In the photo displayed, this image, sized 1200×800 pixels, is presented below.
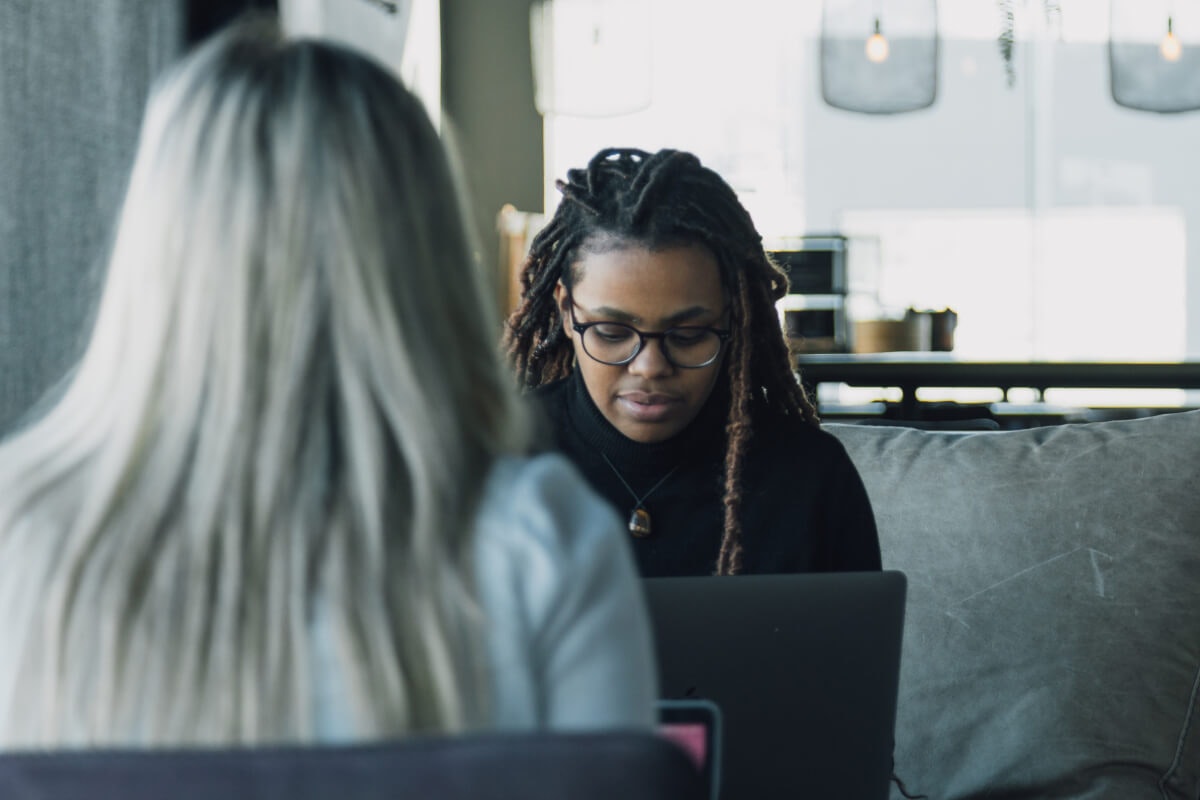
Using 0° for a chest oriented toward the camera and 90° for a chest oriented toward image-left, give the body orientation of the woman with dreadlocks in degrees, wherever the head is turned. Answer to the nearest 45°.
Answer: approximately 0°

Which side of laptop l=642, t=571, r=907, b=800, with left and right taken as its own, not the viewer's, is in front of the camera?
back

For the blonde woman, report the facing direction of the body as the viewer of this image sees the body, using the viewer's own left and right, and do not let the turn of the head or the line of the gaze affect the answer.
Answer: facing away from the viewer

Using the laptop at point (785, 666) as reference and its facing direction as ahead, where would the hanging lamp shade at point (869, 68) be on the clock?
The hanging lamp shade is roughly at 12 o'clock from the laptop.

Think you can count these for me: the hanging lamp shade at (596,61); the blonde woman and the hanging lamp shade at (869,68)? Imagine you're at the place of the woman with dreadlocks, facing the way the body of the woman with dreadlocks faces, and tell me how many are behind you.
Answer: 2

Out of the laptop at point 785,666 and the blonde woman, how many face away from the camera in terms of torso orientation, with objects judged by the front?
2
